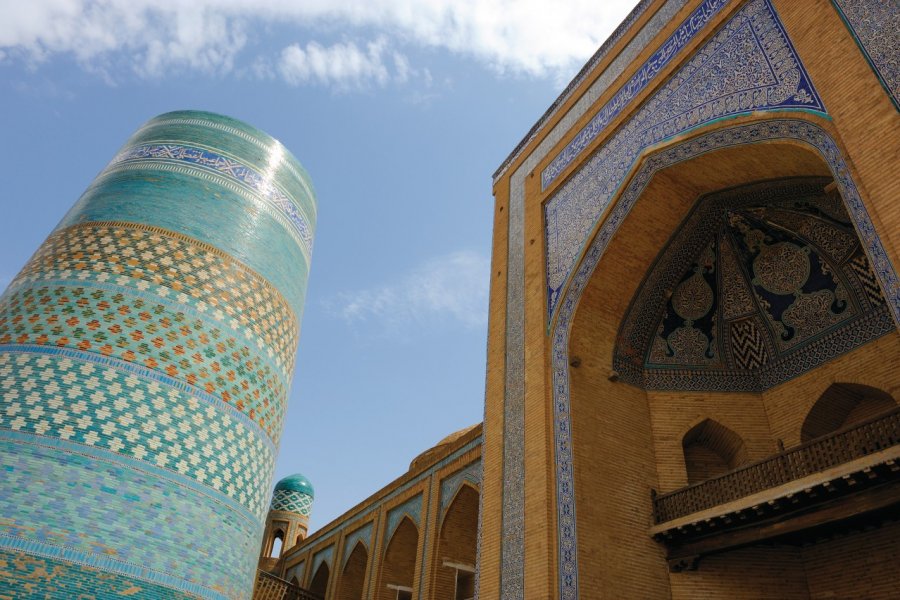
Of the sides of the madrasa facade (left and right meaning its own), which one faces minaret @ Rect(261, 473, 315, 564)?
right

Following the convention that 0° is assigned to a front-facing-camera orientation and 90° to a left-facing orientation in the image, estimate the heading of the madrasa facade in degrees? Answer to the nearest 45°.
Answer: approximately 45°
